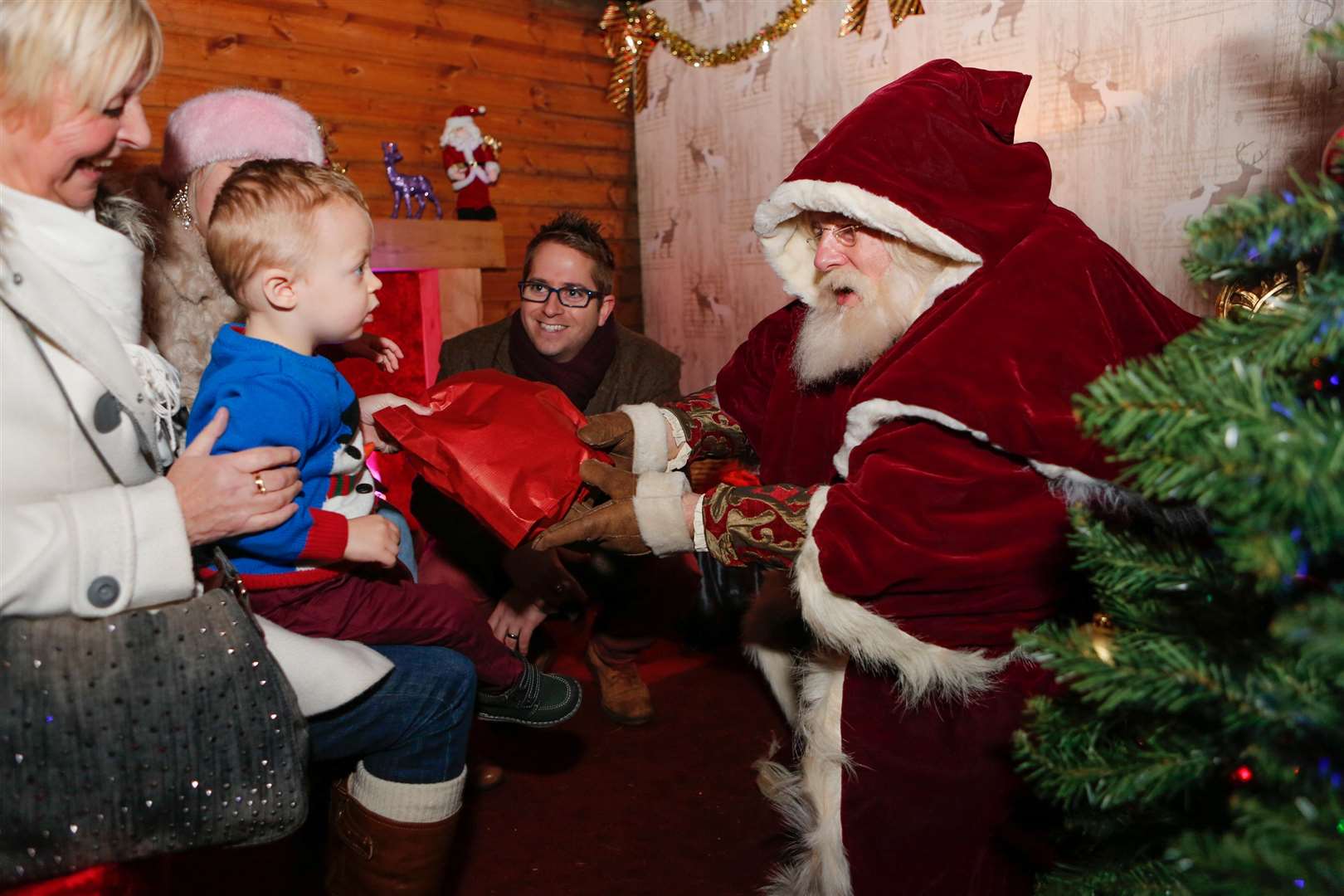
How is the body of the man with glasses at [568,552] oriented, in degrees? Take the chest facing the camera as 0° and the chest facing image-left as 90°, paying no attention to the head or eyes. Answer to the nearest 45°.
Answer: approximately 0°

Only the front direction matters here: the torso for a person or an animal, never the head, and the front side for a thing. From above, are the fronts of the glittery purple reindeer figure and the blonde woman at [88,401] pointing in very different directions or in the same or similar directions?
very different directions

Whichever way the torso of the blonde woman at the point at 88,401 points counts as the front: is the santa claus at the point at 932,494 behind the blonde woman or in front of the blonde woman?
in front

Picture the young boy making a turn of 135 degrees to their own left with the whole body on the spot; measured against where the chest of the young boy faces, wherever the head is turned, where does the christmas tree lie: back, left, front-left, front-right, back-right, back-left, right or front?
back

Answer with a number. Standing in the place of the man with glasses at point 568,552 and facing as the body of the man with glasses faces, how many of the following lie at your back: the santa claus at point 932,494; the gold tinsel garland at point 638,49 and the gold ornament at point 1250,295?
1

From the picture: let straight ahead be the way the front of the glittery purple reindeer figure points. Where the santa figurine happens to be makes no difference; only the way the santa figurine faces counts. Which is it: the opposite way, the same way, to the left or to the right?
to the left

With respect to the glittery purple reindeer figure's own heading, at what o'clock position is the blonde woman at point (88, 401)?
The blonde woman is roughly at 9 o'clock from the glittery purple reindeer figure.

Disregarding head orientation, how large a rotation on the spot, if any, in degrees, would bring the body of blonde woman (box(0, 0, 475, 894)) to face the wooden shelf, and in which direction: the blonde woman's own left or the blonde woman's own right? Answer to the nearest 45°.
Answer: approximately 90° to the blonde woman's own left

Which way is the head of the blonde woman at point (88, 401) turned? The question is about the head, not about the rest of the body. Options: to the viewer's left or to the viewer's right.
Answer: to the viewer's right

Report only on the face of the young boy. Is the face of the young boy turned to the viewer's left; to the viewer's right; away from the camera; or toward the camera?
to the viewer's right

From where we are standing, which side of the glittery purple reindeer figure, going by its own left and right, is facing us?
left

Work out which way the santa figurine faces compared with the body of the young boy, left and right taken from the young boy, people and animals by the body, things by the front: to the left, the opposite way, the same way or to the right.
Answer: to the right

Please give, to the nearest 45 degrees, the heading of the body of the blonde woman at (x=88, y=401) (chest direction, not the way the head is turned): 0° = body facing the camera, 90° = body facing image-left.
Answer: approximately 270°

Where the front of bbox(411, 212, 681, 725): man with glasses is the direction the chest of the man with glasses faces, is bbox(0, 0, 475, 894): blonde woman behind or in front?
in front
